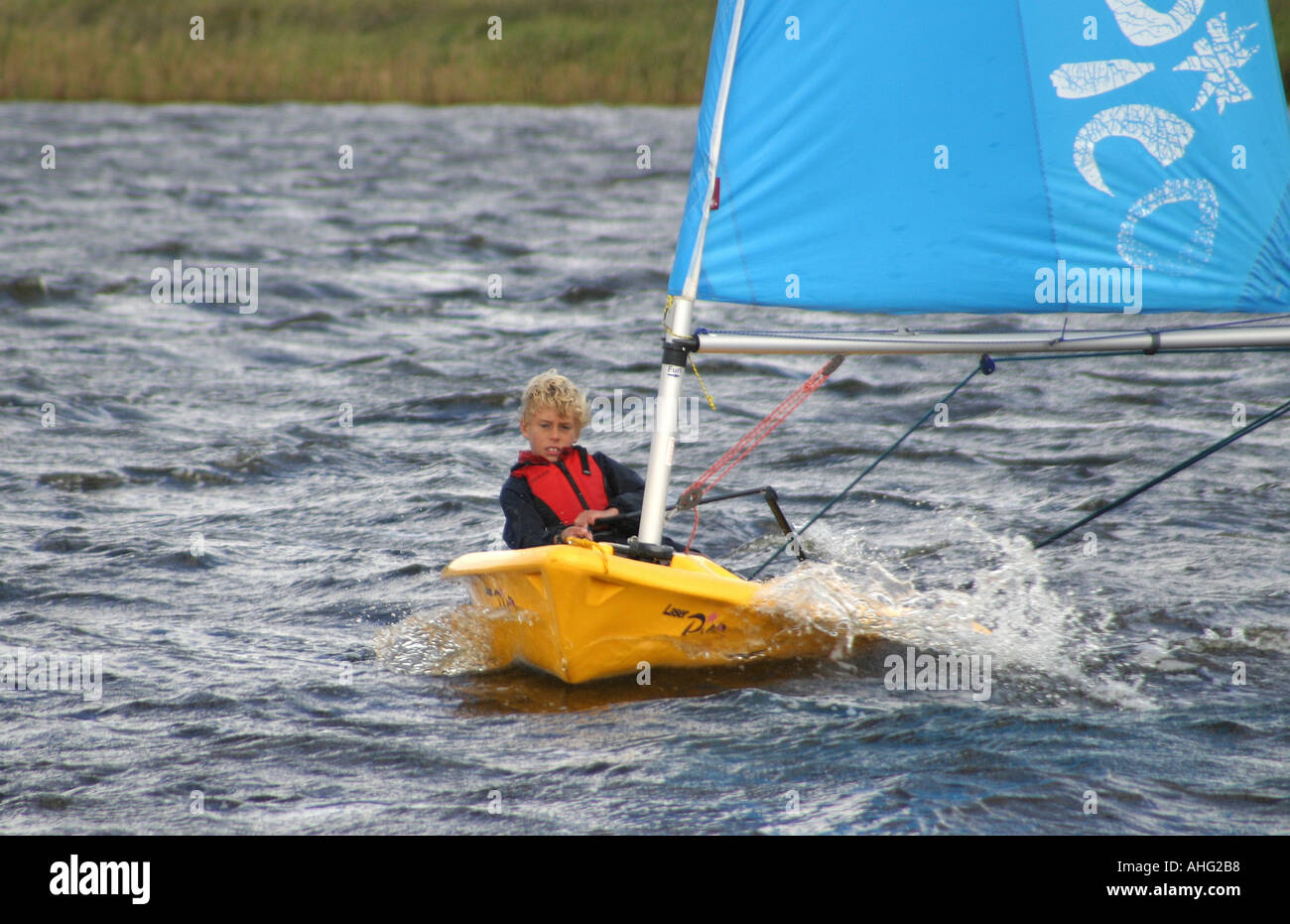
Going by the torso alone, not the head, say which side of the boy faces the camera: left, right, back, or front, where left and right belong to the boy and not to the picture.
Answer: front

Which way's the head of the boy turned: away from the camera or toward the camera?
toward the camera
